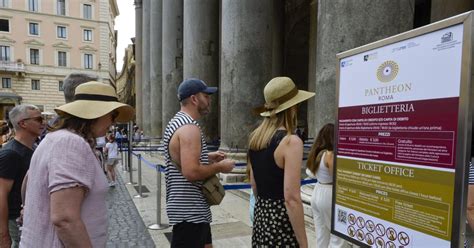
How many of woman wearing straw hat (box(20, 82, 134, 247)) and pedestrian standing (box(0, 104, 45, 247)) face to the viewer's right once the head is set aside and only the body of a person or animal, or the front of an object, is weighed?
2

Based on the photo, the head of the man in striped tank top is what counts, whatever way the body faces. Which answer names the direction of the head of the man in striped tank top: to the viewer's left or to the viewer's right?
to the viewer's right

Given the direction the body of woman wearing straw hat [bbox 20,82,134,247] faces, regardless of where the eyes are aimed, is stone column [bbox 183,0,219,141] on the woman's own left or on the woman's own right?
on the woman's own left

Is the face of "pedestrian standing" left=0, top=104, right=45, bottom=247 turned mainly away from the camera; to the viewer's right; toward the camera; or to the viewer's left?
to the viewer's right

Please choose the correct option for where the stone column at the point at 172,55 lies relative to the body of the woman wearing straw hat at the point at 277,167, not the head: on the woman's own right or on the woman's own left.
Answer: on the woman's own left

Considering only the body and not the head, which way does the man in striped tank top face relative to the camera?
to the viewer's right

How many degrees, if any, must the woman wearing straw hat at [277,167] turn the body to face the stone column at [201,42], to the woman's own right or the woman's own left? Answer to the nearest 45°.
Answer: approximately 45° to the woman's own left

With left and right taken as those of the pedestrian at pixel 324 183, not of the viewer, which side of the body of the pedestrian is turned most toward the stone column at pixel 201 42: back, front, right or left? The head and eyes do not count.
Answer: left

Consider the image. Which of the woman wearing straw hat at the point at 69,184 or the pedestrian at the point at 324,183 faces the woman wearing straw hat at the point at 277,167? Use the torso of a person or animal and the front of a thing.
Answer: the woman wearing straw hat at the point at 69,184

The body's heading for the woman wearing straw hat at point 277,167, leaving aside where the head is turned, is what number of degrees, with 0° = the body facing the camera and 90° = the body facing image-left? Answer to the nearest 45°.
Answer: approximately 225°

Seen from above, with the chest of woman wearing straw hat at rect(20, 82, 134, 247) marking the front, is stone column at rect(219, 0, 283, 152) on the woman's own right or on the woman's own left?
on the woman's own left

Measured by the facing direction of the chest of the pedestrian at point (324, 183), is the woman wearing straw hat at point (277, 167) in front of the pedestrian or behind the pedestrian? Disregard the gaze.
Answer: behind

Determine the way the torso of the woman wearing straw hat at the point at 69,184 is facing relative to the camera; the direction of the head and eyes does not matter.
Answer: to the viewer's right
